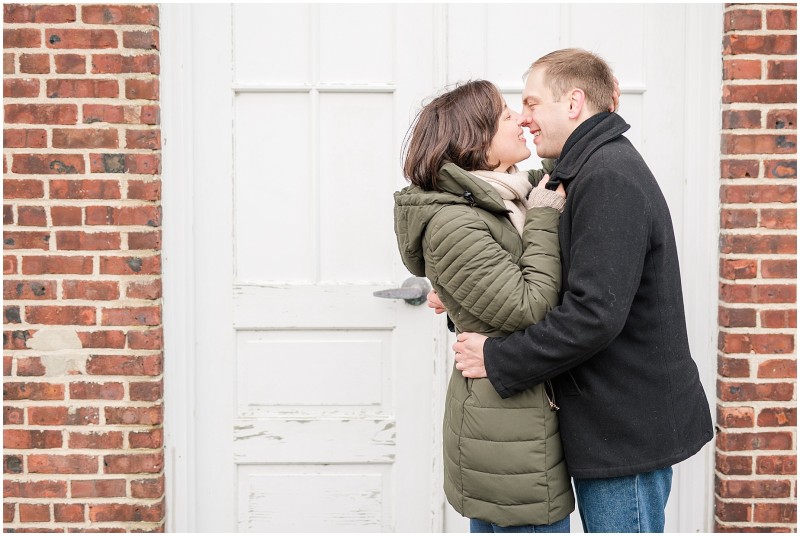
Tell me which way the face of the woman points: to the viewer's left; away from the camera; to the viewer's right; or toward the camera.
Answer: to the viewer's right

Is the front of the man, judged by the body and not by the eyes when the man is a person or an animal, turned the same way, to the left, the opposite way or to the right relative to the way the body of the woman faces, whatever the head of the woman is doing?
the opposite way

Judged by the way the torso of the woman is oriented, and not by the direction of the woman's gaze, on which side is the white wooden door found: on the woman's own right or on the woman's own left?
on the woman's own left

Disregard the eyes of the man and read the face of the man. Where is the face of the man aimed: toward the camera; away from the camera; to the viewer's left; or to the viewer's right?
to the viewer's left

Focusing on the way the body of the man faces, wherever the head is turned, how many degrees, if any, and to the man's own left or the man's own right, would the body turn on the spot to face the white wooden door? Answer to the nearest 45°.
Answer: approximately 45° to the man's own right

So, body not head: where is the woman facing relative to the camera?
to the viewer's right

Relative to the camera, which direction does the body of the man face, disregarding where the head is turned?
to the viewer's left

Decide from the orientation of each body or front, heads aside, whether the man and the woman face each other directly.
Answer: yes
